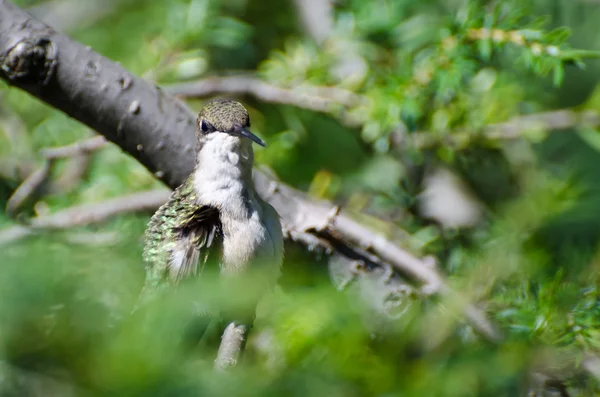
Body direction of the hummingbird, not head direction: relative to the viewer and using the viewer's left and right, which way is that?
facing the viewer and to the right of the viewer

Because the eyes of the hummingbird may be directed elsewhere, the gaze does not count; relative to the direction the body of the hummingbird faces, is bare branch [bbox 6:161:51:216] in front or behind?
behind

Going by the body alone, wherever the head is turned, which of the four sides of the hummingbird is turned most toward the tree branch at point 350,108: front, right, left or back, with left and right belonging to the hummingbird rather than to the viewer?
left
